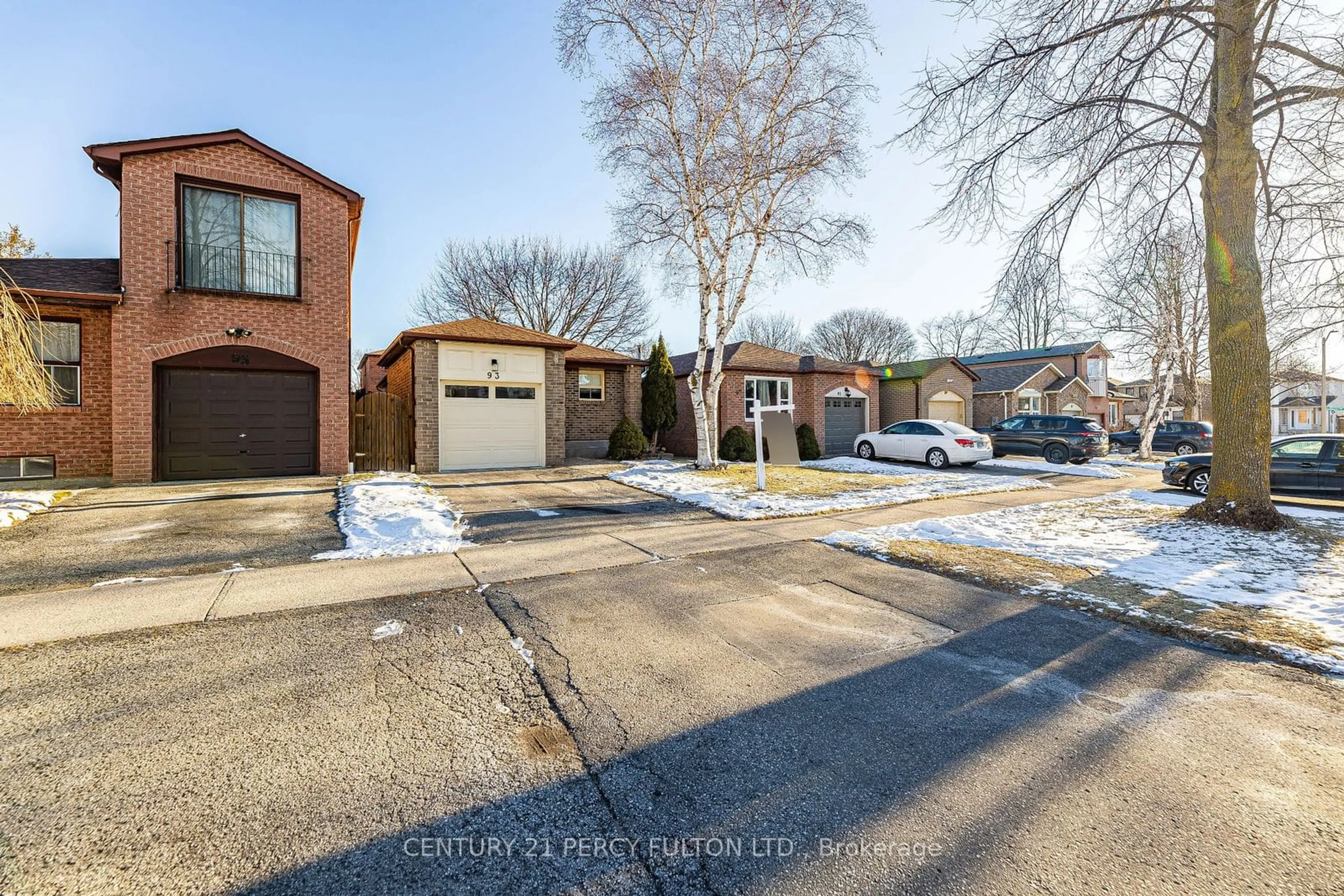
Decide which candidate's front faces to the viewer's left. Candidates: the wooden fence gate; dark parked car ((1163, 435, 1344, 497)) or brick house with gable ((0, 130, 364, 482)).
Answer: the dark parked car

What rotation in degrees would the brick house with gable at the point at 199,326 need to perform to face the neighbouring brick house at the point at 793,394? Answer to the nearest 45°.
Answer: approximately 90° to its left

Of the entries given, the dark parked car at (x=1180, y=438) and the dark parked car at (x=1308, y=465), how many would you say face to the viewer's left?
2

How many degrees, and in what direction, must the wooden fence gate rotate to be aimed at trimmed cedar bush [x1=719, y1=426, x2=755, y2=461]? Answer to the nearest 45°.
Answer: approximately 90° to its left

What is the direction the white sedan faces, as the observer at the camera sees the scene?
facing away from the viewer and to the left of the viewer

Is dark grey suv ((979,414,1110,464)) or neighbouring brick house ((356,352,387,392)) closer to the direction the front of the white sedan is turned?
the neighbouring brick house

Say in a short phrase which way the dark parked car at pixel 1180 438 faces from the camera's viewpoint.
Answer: facing to the left of the viewer

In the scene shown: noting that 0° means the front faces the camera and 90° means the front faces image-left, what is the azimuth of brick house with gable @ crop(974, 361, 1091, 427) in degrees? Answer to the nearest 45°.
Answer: approximately 315°

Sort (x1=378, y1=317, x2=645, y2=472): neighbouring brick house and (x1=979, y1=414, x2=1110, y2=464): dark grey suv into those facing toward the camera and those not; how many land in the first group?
1

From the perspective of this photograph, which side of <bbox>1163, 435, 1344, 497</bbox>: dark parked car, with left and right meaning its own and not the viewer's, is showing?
left

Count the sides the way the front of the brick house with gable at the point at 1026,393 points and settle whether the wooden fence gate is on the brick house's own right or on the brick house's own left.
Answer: on the brick house's own right

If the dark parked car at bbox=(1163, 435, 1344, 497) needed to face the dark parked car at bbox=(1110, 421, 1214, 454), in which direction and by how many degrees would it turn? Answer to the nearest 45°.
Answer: approximately 90° to its right

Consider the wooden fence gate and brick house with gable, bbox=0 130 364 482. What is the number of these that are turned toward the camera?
2
